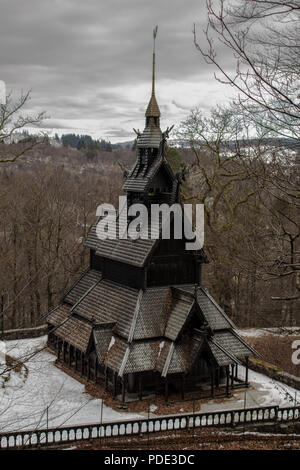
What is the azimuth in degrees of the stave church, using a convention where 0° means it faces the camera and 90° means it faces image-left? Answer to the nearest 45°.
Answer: approximately 315°

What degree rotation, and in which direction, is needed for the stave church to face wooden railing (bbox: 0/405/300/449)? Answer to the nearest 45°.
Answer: approximately 45° to its right
